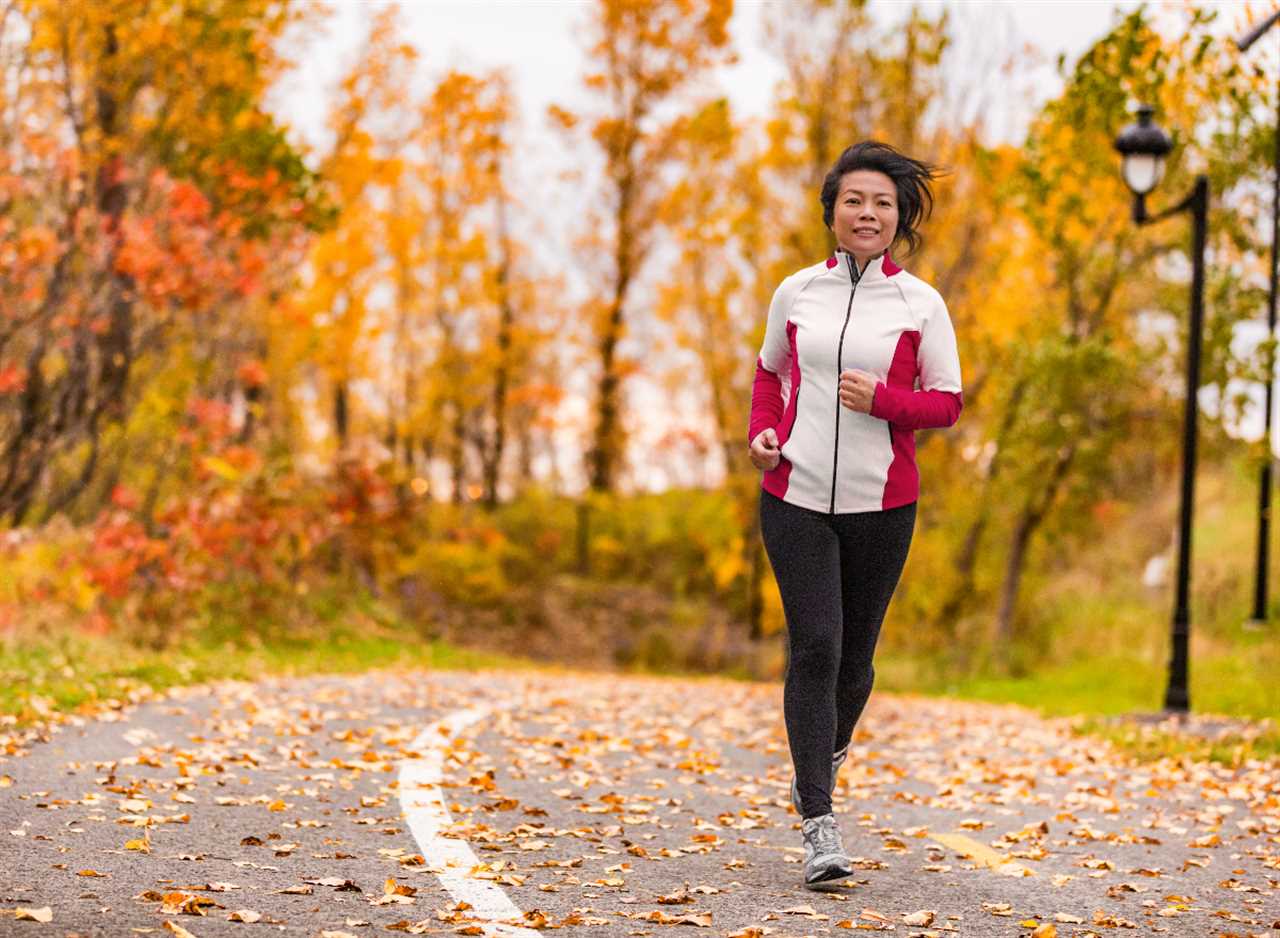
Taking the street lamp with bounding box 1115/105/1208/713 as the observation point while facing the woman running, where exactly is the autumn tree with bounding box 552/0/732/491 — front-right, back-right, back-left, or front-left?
back-right

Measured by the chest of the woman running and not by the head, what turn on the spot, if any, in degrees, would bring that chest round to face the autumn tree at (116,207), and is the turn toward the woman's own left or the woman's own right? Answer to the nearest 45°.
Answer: approximately 135° to the woman's own right

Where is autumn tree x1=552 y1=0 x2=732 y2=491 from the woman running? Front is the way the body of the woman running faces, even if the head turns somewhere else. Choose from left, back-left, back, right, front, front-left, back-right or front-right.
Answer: back

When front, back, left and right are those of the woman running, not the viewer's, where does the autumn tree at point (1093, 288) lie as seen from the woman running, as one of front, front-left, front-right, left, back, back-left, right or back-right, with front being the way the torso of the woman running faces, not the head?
back

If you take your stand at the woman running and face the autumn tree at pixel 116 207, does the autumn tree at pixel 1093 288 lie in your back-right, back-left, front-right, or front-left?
front-right

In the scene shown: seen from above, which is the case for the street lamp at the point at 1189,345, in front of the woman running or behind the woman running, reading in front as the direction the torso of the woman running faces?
behind

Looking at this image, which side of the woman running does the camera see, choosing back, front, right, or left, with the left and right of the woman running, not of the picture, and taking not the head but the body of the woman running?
front

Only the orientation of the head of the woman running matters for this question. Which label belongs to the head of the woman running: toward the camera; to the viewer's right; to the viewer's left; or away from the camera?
toward the camera
